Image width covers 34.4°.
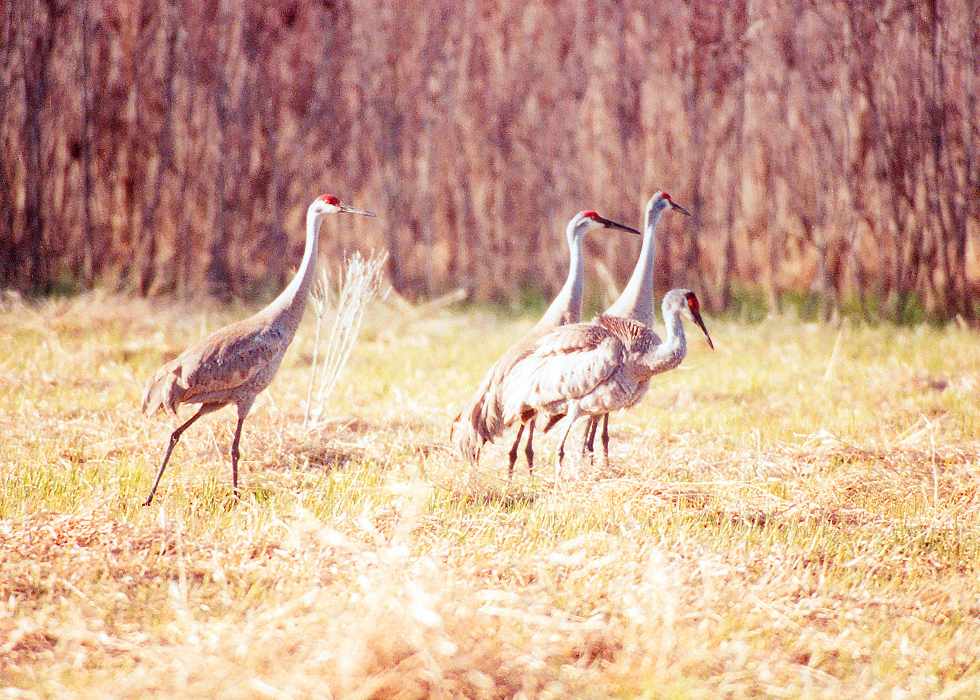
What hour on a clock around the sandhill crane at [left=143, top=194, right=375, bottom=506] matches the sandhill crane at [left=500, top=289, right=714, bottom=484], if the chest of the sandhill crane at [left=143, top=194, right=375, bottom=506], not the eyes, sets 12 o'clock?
the sandhill crane at [left=500, top=289, right=714, bottom=484] is roughly at 12 o'clock from the sandhill crane at [left=143, top=194, right=375, bottom=506].

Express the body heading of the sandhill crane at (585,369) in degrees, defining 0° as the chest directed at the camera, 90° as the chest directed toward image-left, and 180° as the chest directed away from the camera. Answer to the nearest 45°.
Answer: approximately 270°

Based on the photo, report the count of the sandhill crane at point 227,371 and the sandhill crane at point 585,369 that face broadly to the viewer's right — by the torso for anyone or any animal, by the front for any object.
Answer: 2

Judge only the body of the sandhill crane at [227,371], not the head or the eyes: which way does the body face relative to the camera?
to the viewer's right

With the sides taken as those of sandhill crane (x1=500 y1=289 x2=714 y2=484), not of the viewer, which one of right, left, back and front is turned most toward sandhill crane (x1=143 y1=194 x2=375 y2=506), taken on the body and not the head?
back
